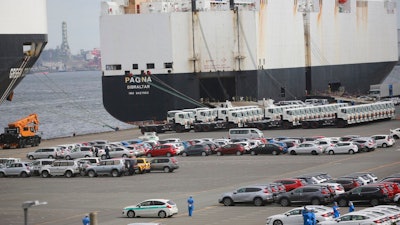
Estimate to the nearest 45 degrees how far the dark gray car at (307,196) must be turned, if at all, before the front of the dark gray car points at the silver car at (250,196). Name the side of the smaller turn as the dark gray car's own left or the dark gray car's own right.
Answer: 0° — it already faces it

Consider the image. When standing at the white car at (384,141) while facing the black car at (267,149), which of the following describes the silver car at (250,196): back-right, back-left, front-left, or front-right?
front-left

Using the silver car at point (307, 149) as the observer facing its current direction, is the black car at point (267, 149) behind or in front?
in front

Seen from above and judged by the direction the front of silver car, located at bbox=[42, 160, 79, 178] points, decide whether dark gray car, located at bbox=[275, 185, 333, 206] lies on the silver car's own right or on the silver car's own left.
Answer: on the silver car's own left

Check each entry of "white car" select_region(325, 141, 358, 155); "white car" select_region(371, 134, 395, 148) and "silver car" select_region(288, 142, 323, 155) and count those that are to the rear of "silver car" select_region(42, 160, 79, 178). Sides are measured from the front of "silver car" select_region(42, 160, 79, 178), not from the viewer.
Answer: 3

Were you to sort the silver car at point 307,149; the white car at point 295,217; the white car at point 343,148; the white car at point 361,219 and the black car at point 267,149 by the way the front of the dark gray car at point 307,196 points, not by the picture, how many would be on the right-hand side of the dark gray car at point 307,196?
3

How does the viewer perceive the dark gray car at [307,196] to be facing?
facing to the left of the viewer

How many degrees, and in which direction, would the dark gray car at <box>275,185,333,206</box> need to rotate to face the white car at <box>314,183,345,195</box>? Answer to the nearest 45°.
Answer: approximately 135° to its right

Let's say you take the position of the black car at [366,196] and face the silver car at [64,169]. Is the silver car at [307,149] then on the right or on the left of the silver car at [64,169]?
right

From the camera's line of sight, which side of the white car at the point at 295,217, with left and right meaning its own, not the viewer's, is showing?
left
